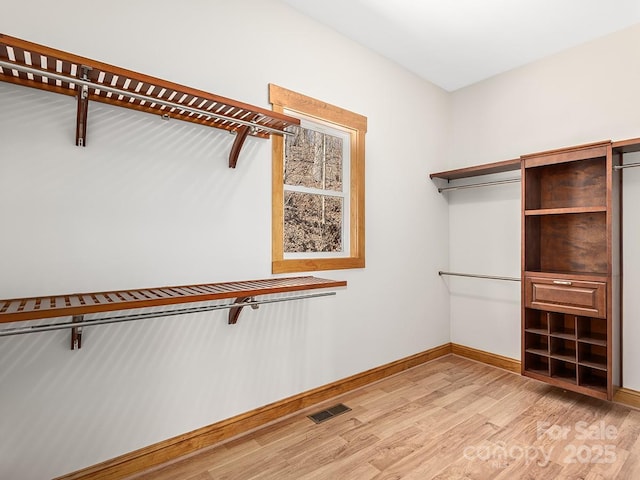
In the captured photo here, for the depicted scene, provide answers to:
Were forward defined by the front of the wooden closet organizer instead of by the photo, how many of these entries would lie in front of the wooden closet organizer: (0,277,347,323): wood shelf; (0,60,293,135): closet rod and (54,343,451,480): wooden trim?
3

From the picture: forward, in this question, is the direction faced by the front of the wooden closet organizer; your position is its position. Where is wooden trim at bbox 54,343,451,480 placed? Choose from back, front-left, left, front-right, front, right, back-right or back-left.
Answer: front

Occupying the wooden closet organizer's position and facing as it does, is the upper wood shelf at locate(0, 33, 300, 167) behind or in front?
in front

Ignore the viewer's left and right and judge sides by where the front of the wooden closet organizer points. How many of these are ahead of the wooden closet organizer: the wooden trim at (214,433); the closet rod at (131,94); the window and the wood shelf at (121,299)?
4

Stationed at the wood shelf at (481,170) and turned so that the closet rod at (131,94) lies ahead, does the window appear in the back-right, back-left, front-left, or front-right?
front-right

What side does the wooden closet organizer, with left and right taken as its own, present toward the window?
front

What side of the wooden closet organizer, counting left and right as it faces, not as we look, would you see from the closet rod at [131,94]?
front
